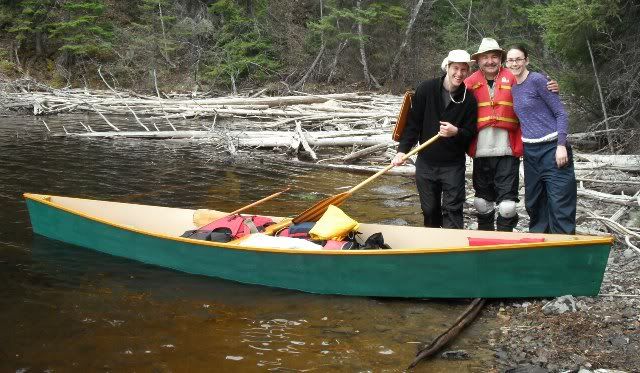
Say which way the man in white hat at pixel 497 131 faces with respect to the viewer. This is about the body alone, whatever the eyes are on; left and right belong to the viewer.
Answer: facing the viewer

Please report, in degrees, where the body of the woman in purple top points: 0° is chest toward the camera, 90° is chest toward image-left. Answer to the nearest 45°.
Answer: approximately 45°

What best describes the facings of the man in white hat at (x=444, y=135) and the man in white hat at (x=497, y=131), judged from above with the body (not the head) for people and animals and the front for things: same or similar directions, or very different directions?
same or similar directions

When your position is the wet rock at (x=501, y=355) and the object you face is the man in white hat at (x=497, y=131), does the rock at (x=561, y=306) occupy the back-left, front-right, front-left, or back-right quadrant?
front-right

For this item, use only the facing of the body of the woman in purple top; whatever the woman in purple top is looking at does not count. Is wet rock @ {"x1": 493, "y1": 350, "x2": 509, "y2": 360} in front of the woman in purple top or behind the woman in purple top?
in front

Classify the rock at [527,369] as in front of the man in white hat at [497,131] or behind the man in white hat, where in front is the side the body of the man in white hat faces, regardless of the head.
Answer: in front

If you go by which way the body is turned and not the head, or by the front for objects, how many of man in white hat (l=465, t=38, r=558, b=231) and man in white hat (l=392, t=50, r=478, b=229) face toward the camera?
2

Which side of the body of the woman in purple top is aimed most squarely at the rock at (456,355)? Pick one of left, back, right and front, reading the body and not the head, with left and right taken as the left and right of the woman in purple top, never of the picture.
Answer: front

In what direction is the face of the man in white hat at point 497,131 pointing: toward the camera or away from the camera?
toward the camera

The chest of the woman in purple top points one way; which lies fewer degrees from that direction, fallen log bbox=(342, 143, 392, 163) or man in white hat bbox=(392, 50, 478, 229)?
the man in white hat

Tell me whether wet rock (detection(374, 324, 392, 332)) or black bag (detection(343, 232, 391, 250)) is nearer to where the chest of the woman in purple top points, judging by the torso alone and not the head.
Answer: the wet rock

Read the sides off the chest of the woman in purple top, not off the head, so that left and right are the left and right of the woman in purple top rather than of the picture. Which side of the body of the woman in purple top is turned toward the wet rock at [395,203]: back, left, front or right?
right

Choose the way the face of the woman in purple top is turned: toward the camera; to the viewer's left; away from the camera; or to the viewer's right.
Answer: toward the camera

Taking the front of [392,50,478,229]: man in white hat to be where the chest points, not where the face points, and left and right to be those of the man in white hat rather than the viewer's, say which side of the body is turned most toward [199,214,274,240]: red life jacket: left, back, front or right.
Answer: right
